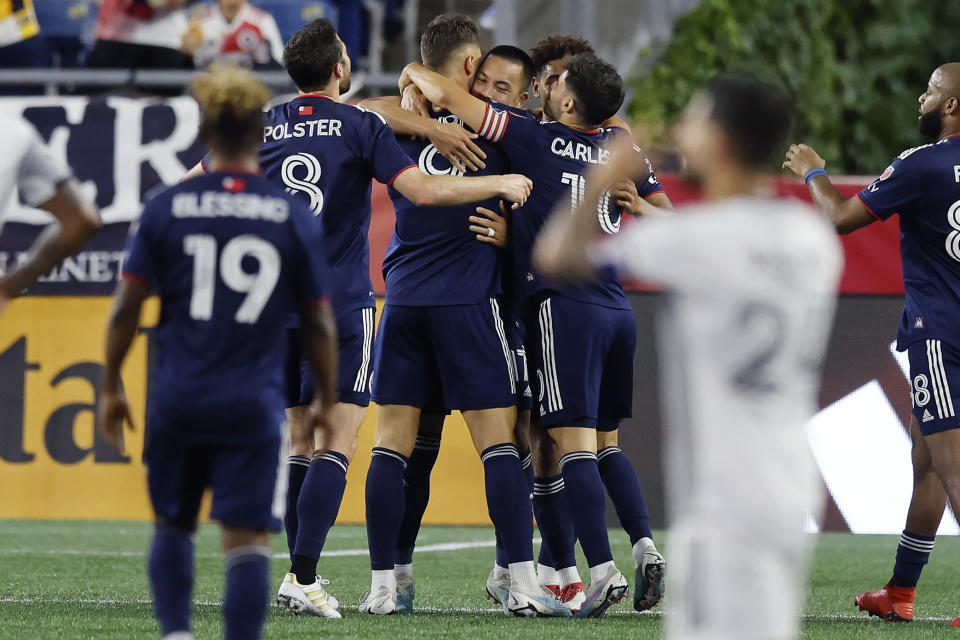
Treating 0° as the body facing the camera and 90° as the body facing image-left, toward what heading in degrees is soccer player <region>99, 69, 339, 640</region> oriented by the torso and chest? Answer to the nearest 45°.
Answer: approximately 180°

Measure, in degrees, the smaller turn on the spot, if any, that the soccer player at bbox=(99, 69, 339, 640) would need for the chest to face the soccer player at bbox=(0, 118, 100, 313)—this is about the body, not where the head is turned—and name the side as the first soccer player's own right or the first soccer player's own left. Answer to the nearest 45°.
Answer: approximately 45° to the first soccer player's own left

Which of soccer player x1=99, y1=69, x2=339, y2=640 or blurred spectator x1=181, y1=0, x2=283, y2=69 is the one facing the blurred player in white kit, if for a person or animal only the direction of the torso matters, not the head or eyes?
the blurred spectator

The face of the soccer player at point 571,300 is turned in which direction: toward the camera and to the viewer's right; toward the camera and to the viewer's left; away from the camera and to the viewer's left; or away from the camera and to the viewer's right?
away from the camera and to the viewer's left

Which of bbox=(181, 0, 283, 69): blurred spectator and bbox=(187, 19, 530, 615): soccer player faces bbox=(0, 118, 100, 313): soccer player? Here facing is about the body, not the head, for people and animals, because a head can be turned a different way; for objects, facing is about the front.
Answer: the blurred spectator

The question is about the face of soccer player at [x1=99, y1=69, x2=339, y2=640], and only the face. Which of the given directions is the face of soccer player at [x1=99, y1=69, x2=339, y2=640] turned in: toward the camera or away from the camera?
away from the camera
